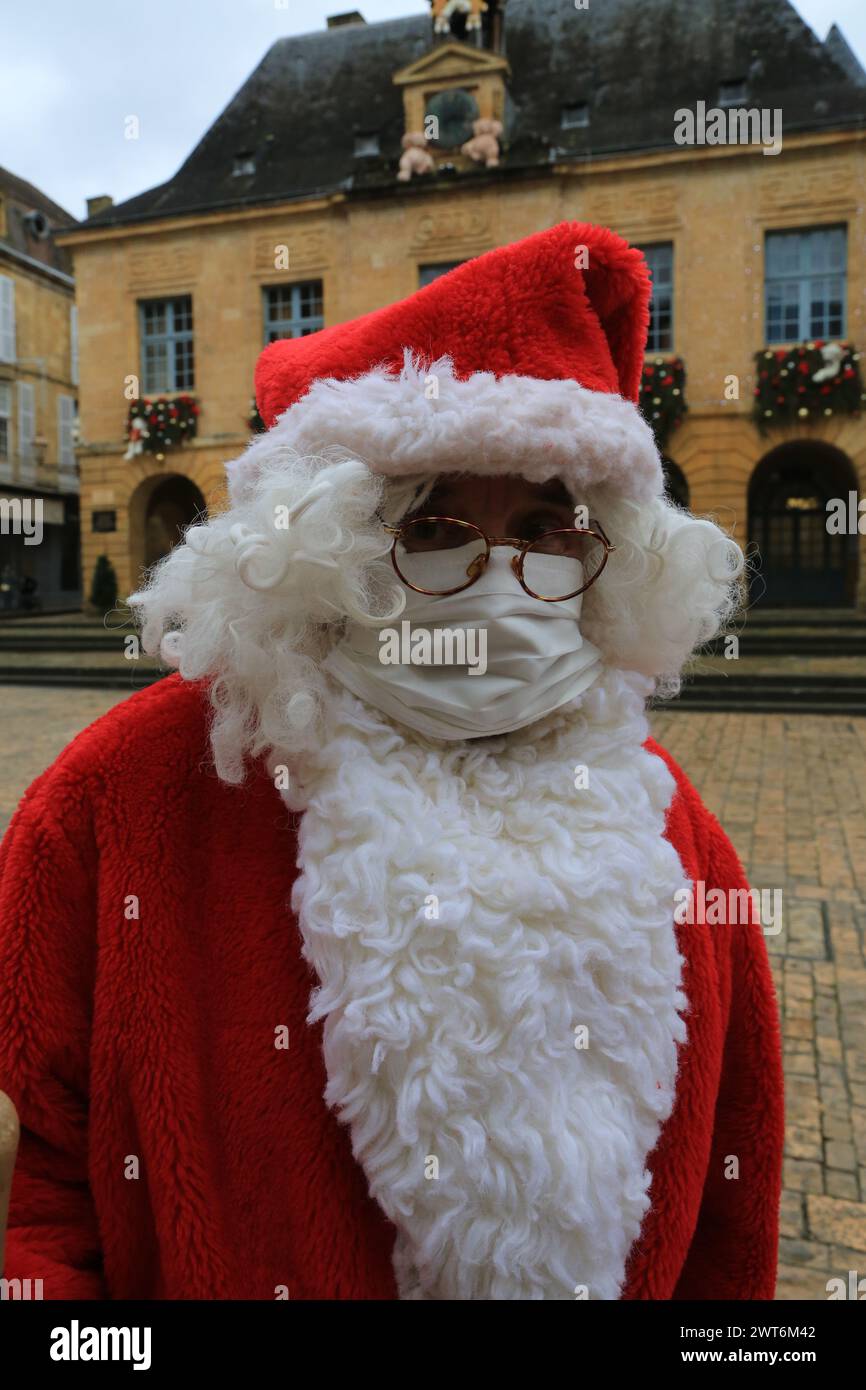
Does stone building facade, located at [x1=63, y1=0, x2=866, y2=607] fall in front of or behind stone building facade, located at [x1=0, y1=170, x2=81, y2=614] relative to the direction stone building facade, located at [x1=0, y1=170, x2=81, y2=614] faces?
in front

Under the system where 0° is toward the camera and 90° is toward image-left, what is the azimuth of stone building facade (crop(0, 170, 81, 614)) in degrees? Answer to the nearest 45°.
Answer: approximately 315°

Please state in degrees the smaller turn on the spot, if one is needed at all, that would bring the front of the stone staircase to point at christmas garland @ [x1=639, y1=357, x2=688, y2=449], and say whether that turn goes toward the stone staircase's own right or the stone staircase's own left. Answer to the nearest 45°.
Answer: approximately 90° to the stone staircase's own left

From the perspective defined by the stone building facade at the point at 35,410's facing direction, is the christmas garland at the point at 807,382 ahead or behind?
ahead

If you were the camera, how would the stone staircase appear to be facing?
facing the viewer
